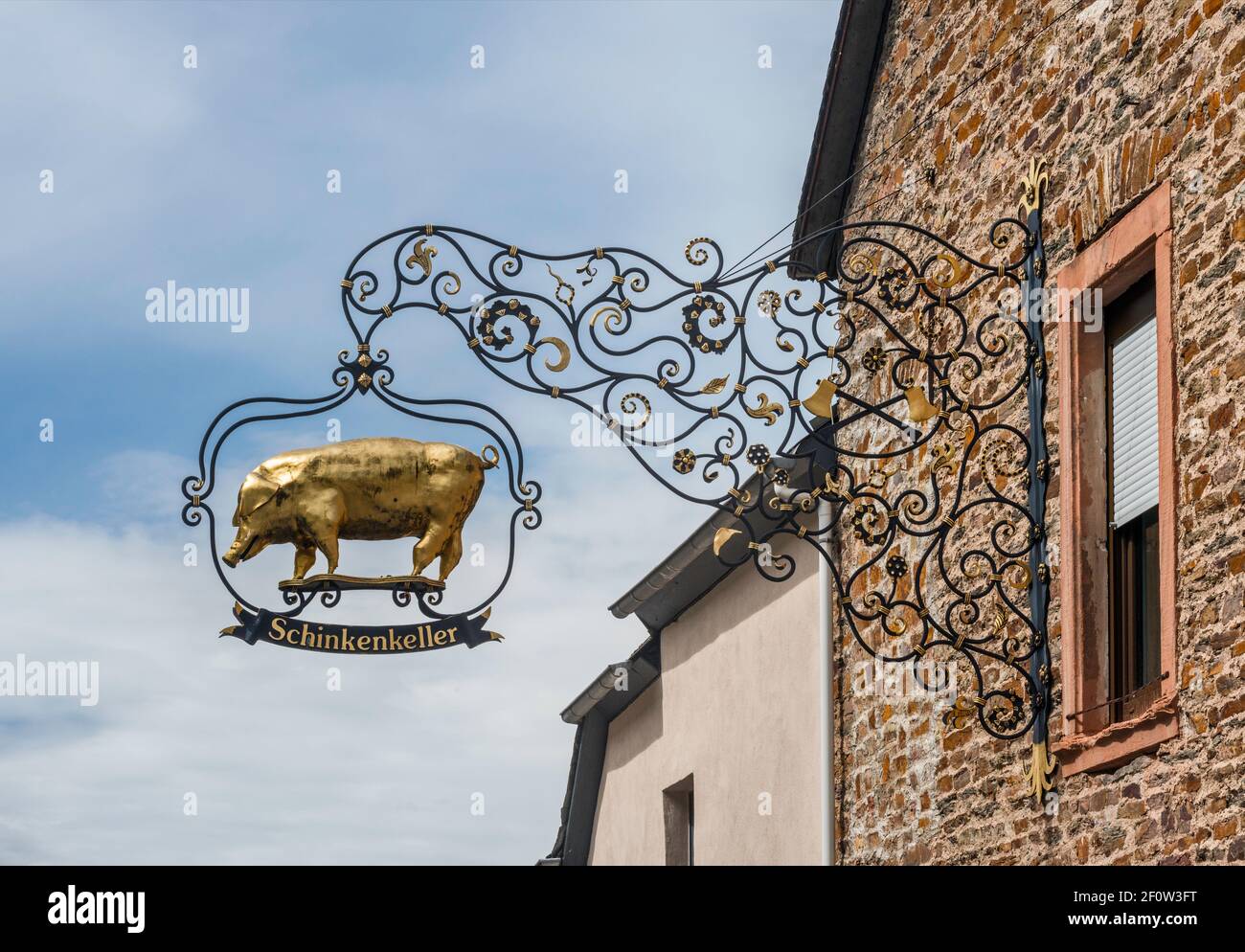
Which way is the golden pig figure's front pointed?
to the viewer's left

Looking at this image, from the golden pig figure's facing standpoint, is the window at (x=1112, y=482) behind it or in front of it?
behind

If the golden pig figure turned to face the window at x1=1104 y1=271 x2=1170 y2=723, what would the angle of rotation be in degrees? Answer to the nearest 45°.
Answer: approximately 180°
